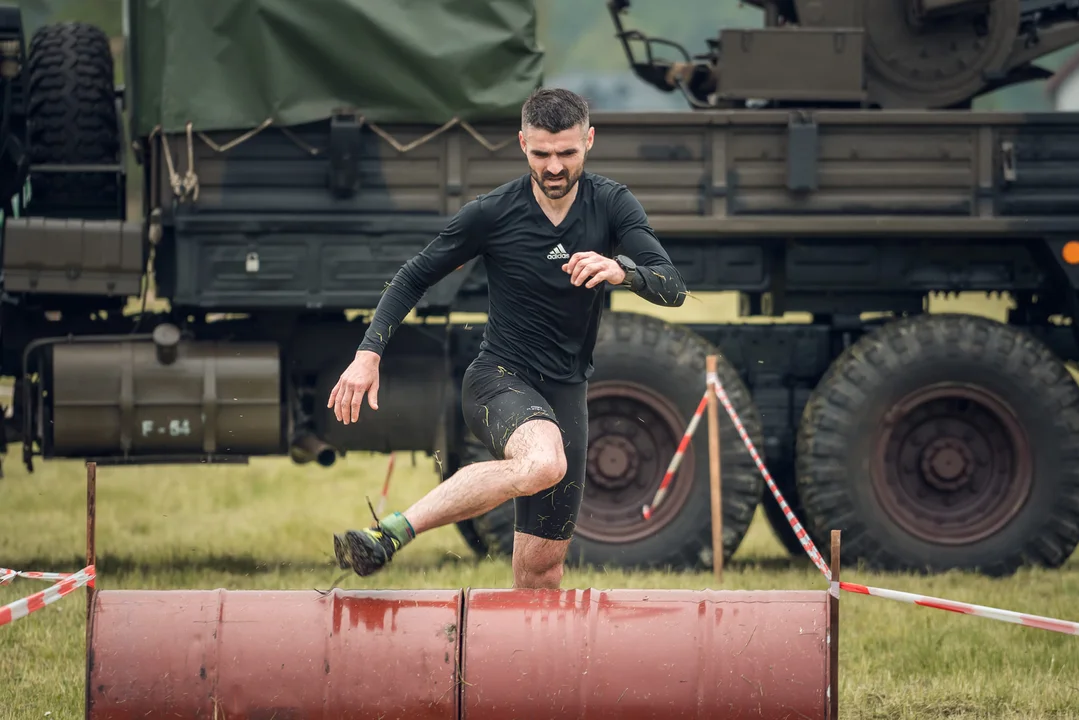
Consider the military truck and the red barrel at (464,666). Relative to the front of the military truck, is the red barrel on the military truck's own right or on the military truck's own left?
on the military truck's own left

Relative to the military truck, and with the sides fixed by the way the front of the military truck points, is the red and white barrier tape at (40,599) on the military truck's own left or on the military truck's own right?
on the military truck's own left

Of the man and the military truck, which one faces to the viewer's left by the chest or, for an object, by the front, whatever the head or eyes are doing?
the military truck

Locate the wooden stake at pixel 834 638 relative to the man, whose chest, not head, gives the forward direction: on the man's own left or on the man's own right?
on the man's own left

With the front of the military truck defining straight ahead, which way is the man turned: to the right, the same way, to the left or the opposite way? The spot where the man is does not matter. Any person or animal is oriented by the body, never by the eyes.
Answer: to the left

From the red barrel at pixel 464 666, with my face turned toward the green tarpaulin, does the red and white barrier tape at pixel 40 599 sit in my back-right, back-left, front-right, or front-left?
front-left

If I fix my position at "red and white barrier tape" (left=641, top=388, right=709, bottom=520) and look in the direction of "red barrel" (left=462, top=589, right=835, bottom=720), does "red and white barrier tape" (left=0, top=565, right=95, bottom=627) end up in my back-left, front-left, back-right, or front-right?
front-right

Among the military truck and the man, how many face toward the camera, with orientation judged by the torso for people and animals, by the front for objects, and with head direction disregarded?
1

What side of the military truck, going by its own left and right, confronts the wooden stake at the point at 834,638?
left

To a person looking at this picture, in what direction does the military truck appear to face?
facing to the left of the viewer

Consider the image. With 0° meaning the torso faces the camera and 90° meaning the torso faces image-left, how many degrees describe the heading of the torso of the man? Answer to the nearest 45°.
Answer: approximately 0°

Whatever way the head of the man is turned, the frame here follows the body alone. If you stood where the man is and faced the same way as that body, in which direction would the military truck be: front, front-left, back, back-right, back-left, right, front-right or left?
back

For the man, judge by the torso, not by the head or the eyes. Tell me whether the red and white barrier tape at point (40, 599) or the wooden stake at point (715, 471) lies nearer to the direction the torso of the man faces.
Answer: the red and white barrier tape

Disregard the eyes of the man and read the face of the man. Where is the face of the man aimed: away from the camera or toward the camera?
toward the camera
